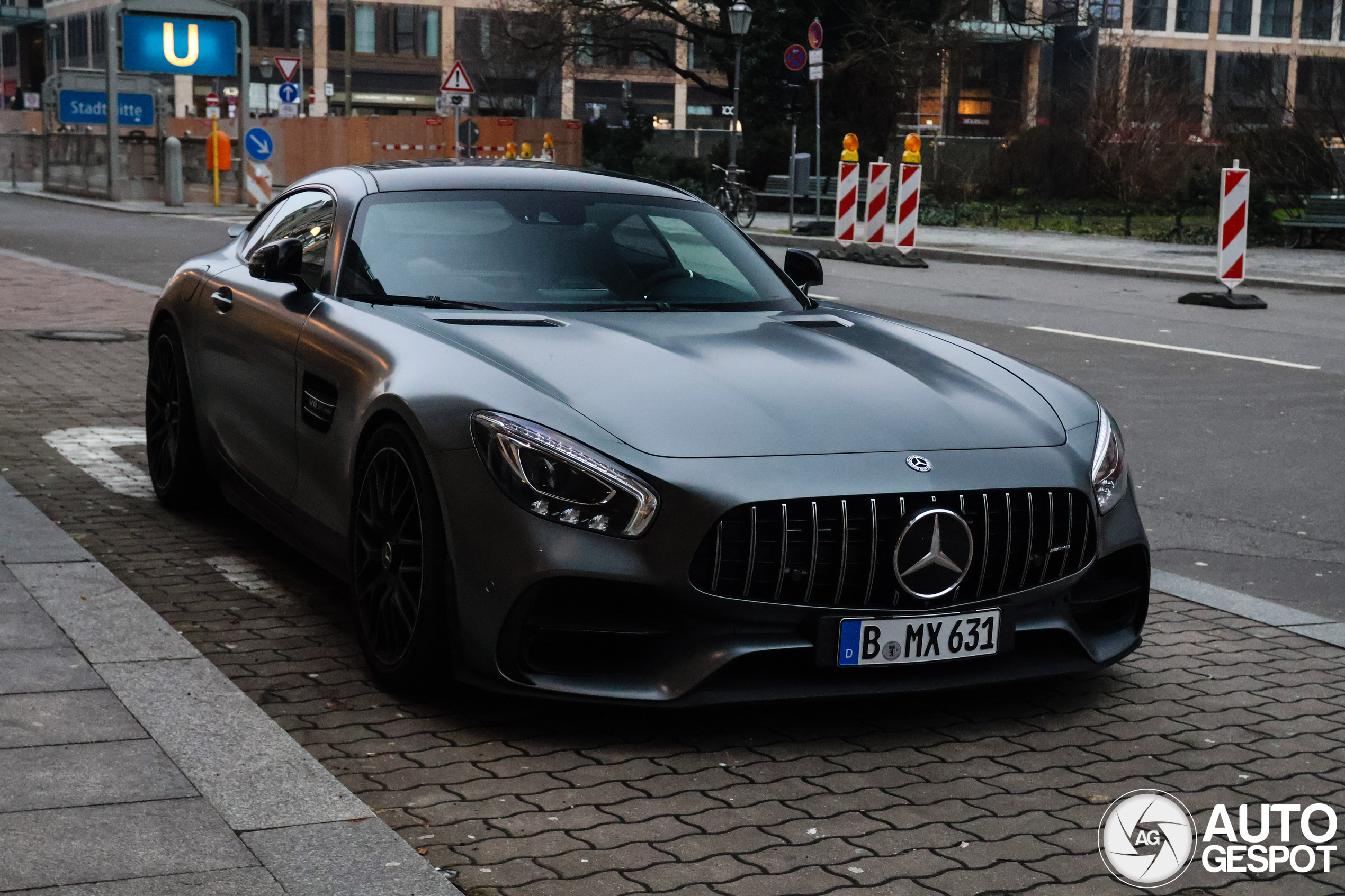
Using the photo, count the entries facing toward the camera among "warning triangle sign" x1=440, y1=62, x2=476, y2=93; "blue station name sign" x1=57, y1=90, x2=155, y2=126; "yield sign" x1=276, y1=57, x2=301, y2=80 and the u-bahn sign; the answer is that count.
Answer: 4

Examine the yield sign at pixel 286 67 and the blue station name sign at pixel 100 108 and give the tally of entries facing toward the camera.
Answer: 2

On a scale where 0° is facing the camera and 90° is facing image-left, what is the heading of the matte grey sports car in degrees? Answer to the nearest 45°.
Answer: approximately 315°

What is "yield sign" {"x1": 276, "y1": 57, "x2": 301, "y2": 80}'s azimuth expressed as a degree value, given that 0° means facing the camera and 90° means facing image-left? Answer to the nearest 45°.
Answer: approximately 0°

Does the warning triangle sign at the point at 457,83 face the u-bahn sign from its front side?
no

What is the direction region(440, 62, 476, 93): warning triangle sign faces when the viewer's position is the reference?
facing the viewer

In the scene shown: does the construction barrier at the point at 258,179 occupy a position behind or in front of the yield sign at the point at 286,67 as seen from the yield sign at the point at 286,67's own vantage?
in front

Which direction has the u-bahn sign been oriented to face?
toward the camera

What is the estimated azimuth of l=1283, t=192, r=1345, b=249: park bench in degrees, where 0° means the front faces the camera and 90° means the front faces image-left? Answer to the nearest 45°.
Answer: approximately 45°

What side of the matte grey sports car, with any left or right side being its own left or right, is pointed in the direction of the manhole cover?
back

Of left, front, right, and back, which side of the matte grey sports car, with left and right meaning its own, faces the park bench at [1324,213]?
left

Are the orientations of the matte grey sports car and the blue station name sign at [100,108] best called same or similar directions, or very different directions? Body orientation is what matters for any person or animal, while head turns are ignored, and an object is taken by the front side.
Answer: same or similar directions
